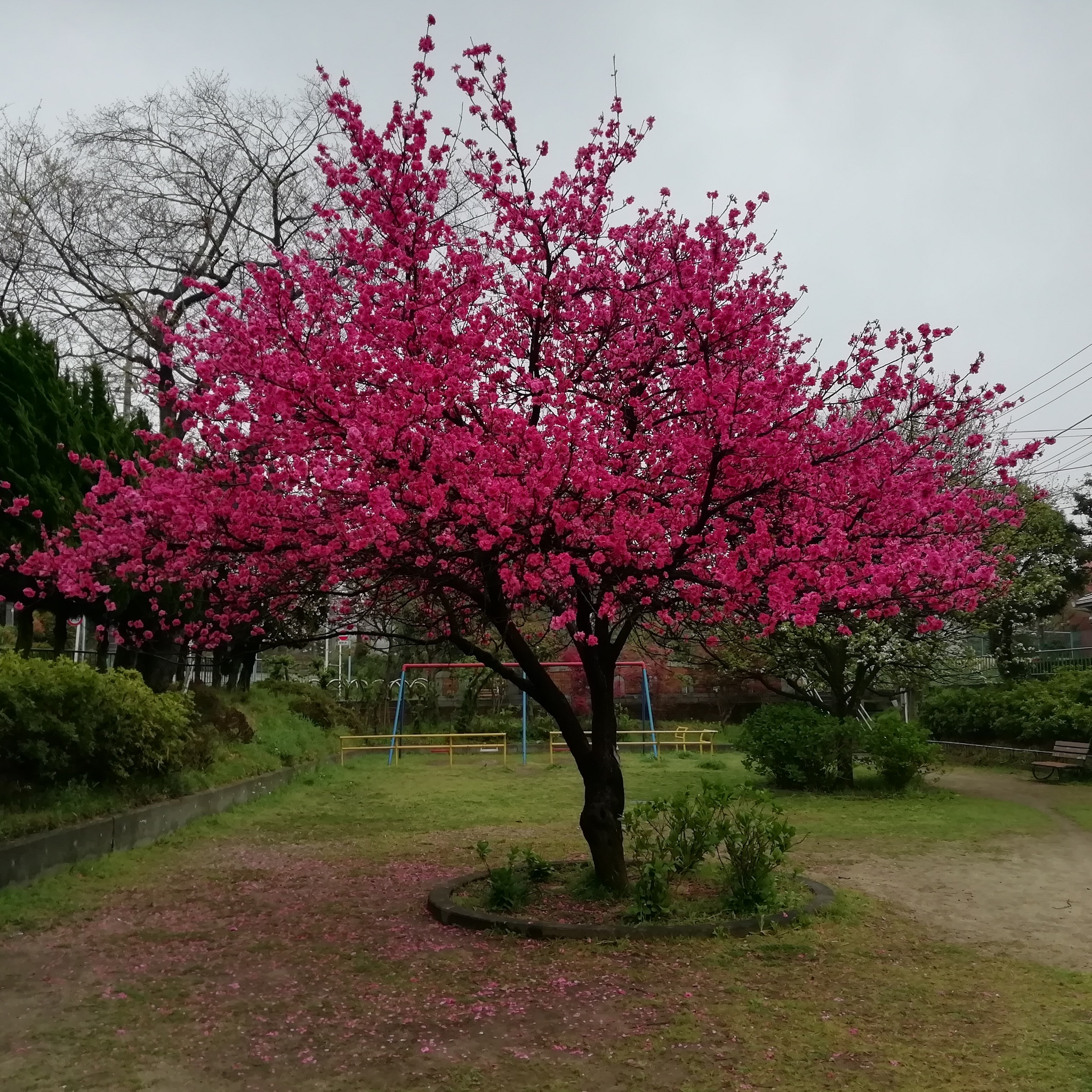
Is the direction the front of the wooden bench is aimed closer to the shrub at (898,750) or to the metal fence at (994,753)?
the shrub

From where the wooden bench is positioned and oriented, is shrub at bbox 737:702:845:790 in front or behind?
in front

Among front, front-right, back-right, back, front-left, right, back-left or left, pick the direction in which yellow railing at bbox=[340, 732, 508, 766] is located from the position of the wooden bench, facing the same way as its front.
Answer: front-right

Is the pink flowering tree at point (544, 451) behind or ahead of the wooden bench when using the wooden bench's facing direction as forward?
ahead

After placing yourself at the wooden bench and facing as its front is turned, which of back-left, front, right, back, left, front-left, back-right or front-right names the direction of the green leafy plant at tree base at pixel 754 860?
front-left

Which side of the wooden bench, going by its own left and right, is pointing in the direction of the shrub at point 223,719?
front

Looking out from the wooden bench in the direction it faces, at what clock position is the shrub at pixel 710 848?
The shrub is roughly at 11 o'clock from the wooden bench.

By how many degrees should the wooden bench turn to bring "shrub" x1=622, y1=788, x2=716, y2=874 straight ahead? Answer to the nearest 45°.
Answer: approximately 45° to its left

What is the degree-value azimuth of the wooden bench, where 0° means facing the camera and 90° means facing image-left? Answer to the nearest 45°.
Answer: approximately 45°

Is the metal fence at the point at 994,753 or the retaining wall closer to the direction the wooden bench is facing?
the retaining wall
